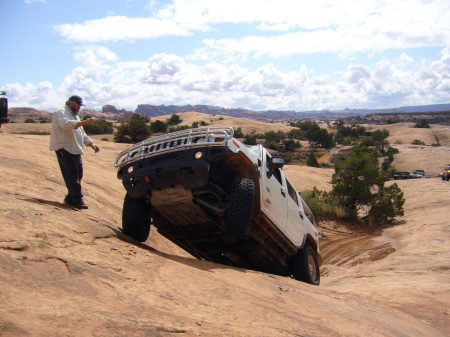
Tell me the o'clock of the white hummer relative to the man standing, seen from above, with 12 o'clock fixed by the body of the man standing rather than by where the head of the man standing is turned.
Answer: The white hummer is roughly at 1 o'clock from the man standing.

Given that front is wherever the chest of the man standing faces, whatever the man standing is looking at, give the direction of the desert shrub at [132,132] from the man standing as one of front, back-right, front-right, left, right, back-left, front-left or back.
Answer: left

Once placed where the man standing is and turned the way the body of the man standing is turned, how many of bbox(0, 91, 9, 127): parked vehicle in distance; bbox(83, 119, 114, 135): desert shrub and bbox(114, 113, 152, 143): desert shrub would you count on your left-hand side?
3

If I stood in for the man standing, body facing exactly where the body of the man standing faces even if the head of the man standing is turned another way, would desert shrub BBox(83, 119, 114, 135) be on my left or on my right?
on my left

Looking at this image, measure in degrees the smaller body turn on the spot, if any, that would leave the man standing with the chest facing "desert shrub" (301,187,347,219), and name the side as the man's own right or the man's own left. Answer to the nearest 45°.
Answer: approximately 45° to the man's own left

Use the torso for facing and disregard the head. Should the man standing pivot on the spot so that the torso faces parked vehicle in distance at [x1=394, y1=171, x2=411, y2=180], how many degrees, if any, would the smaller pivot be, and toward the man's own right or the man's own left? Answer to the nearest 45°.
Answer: approximately 45° to the man's own left

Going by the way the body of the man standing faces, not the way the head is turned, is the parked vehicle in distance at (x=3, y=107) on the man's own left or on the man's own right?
on the man's own left

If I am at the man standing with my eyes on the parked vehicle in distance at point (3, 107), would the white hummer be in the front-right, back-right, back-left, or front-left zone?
back-right

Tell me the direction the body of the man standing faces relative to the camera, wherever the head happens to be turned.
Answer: to the viewer's right
